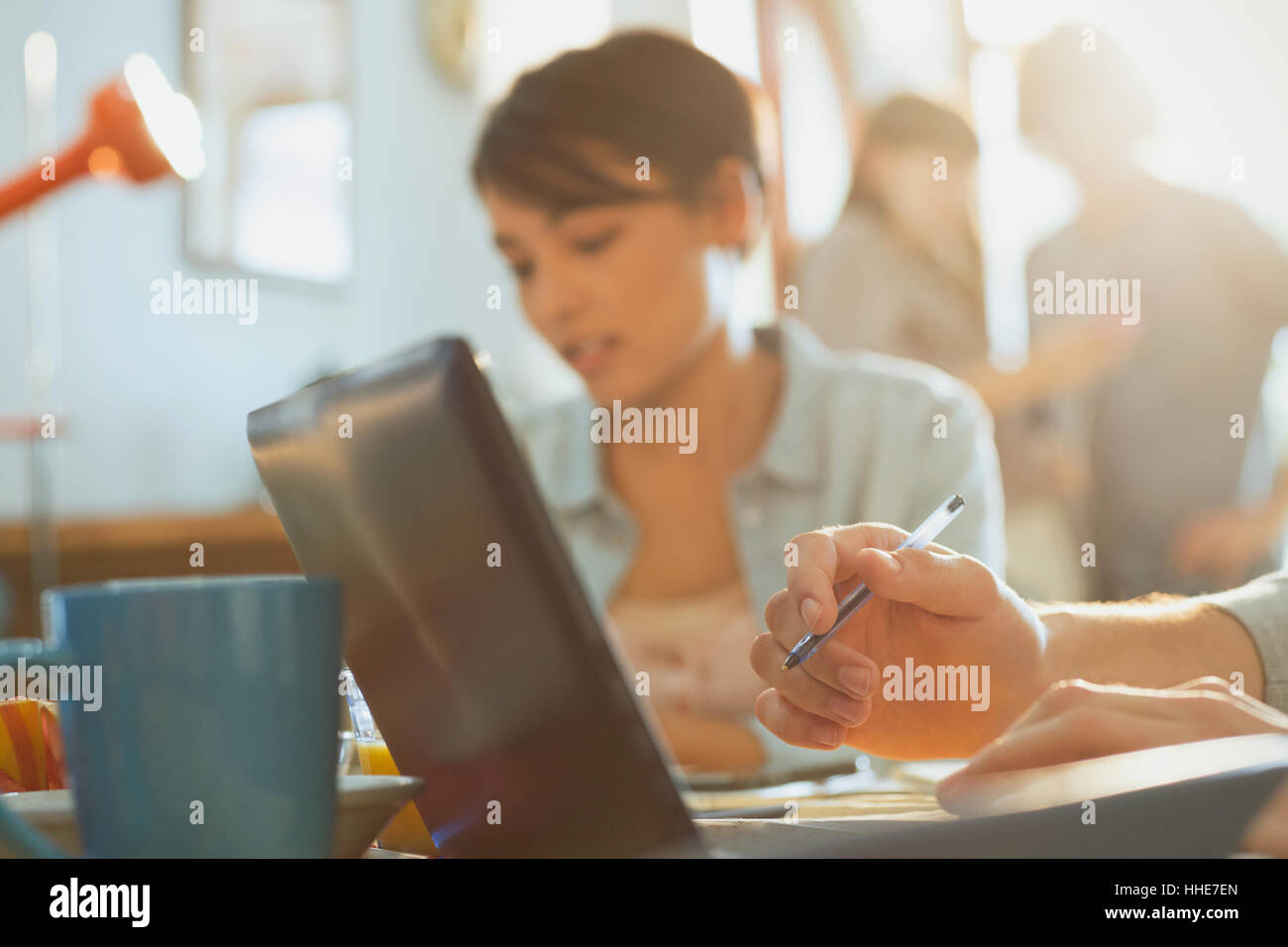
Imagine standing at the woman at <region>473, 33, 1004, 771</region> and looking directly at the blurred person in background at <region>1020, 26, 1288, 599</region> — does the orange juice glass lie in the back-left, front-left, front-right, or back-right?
back-right

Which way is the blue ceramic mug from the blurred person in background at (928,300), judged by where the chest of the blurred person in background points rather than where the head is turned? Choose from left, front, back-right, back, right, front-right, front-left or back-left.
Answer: front-right

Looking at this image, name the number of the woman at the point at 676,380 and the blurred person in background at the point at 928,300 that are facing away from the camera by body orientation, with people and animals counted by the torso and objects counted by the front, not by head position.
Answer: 0

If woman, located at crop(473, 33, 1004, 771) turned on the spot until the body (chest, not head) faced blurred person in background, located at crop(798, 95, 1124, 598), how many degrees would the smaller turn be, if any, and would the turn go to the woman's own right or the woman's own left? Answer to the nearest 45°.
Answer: approximately 135° to the woman's own right

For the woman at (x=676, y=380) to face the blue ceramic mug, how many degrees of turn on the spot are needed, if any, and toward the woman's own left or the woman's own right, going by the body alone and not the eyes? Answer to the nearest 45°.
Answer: approximately 45° to the woman's own left

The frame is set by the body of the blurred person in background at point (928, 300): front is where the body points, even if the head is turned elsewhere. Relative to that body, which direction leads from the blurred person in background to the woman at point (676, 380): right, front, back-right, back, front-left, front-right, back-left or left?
front-right

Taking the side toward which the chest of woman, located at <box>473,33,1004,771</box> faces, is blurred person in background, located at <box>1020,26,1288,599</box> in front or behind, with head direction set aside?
behind

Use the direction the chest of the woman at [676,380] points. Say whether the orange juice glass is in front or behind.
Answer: in front

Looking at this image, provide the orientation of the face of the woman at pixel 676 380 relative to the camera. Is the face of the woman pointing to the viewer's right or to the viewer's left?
to the viewer's left

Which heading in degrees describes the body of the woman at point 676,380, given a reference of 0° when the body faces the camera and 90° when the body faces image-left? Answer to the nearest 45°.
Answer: approximately 45°
